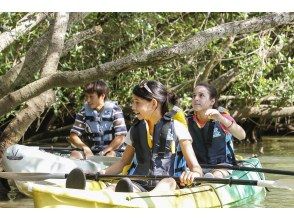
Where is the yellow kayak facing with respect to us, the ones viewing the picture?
facing to the left of the viewer

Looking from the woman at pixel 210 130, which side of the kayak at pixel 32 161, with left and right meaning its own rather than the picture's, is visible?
back

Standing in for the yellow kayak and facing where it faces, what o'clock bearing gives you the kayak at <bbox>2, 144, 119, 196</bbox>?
The kayak is roughly at 2 o'clock from the yellow kayak.

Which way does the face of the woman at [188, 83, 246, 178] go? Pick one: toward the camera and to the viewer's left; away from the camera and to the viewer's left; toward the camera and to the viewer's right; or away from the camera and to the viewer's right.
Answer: toward the camera and to the viewer's left

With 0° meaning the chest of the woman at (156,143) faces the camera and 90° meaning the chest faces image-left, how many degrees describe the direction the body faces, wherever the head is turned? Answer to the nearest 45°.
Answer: approximately 45°

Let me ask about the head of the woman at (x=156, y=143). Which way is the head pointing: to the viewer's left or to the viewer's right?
to the viewer's left

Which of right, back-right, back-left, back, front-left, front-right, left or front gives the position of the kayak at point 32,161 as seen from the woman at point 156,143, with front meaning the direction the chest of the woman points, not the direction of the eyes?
right

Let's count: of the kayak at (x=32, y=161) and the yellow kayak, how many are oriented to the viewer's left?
2

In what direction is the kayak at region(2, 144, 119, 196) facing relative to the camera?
to the viewer's left

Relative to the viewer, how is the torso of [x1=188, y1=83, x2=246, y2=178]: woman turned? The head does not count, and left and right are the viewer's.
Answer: facing the viewer and to the left of the viewer
